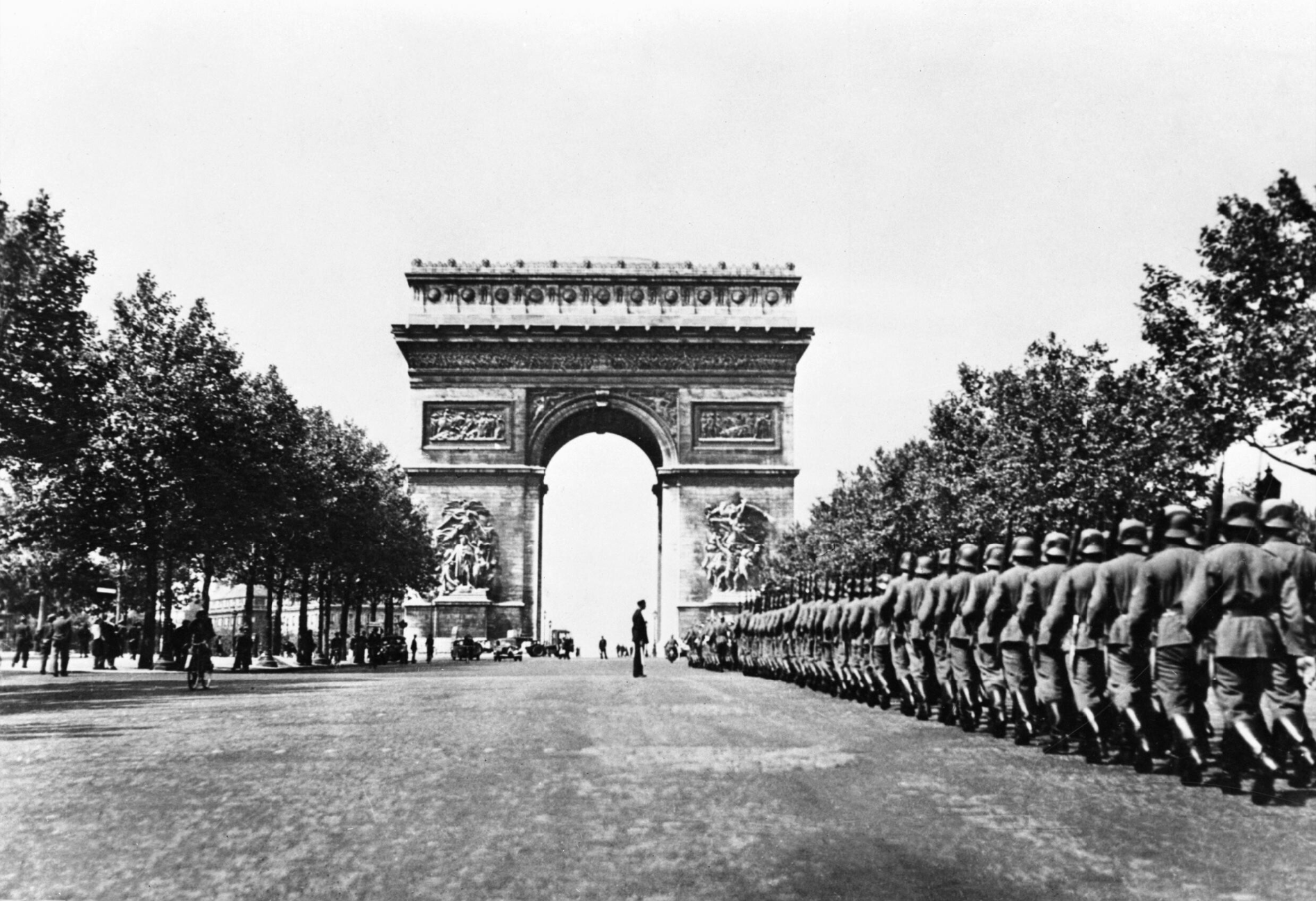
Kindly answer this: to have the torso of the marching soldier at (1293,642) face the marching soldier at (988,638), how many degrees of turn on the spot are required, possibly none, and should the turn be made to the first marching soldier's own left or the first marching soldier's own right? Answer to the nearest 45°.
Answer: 0° — they already face them

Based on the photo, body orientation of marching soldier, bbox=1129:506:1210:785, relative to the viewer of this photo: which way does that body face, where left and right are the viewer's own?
facing away from the viewer and to the left of the viewer

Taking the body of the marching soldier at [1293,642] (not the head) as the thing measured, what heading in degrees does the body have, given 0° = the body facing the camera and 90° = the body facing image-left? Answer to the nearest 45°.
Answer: approximately 135°

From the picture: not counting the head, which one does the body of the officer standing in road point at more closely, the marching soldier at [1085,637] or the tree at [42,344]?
the marching soldier

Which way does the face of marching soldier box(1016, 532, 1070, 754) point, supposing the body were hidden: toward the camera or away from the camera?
away from the camera

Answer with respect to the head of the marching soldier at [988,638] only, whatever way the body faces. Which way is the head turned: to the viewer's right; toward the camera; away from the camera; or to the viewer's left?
away from the camera

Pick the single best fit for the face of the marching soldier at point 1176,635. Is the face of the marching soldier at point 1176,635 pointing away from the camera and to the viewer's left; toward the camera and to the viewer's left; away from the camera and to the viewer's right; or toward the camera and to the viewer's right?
away from the camera and to the viewer's left
